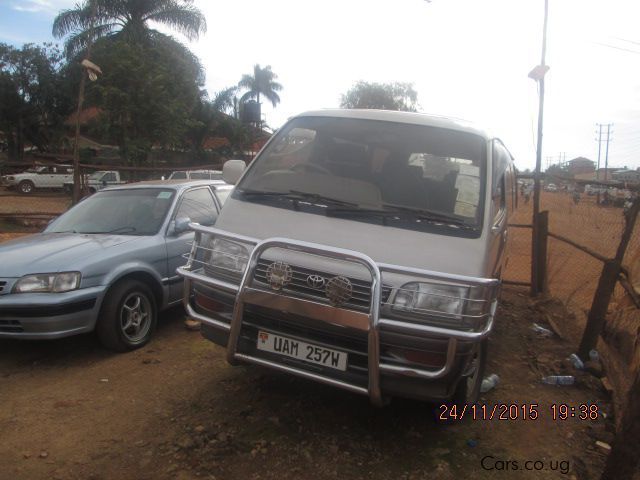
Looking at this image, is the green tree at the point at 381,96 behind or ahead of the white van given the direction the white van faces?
behind

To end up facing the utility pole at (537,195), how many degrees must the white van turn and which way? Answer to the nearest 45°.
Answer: approximately 135° to its left

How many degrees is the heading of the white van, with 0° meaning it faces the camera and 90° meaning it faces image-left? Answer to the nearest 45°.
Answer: approximately 0°

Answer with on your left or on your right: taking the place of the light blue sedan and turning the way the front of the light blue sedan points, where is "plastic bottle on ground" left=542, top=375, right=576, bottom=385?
on your left

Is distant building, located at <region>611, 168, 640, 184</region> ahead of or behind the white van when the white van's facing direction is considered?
behind

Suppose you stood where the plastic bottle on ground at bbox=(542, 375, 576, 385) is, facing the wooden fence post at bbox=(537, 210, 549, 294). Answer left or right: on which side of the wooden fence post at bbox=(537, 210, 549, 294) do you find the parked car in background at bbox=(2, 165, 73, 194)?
left

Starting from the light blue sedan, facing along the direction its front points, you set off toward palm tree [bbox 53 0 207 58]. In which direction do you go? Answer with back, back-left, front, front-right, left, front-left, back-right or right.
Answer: back-right

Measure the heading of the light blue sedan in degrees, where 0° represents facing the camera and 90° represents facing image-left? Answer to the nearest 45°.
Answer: approximately 45°

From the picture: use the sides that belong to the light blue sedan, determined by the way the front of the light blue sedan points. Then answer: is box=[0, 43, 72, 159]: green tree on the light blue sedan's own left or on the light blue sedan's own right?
on the light blue sedan's own right
